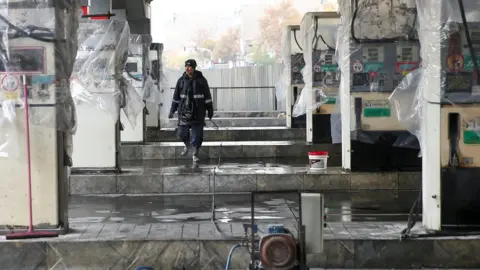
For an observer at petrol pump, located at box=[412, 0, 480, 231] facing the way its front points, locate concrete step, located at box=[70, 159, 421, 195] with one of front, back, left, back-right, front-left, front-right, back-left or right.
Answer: back-right

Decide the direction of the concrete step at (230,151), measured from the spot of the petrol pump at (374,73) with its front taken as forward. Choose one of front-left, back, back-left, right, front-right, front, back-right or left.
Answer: back-right

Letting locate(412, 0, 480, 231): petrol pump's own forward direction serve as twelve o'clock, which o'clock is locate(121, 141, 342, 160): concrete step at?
The concrete step is roughly at 5 o'clock from the petrol pump.

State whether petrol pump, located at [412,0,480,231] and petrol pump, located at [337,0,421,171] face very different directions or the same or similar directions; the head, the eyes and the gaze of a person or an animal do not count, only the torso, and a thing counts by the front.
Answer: same or similar directions

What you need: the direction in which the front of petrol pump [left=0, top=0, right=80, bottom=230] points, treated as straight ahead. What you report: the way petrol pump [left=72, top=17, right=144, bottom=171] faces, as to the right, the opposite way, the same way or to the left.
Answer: the same way

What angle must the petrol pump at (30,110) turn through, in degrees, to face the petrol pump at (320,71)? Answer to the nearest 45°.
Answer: approximately 135° to its left

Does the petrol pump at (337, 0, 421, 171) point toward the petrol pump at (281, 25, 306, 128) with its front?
no

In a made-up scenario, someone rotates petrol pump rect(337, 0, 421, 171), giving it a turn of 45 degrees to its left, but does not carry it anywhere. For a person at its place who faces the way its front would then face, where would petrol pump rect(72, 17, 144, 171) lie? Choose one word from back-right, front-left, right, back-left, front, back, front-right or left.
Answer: back-right

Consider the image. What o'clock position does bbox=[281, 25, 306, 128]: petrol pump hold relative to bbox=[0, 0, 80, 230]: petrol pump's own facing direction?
bbox=[281, 25, 306, 128]: petrol pump is roughly at 7 o'clock from bbox=[0, 0, 80, 230]: petrol pump.

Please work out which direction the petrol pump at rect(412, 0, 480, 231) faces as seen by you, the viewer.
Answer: facing the viewer

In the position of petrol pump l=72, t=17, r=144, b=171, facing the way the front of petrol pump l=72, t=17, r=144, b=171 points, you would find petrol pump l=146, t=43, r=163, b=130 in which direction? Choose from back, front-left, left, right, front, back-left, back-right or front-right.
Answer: back

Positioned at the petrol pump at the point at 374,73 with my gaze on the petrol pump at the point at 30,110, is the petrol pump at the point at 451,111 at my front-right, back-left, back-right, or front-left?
front-left

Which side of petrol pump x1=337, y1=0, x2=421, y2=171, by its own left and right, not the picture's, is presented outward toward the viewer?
front

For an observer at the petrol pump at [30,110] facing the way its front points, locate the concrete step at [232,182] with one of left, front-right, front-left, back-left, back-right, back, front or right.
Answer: back-left
